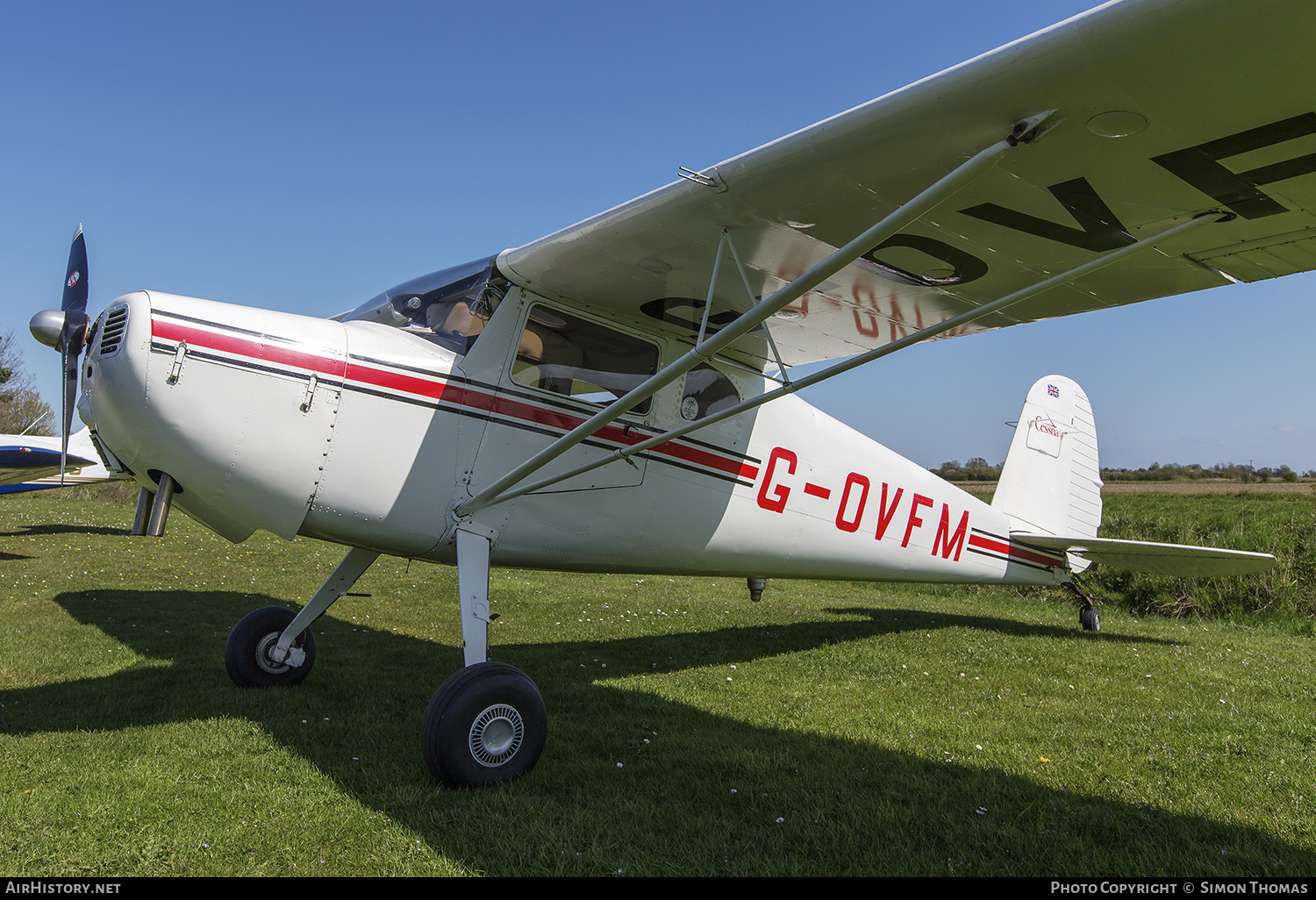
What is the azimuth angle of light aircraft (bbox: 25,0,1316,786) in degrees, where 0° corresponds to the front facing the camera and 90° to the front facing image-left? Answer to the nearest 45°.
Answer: approximately 45°
